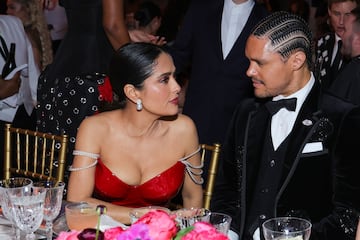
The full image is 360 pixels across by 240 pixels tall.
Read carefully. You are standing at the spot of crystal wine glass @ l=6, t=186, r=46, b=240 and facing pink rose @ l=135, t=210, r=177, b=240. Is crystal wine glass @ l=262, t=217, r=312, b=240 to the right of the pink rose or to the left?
left

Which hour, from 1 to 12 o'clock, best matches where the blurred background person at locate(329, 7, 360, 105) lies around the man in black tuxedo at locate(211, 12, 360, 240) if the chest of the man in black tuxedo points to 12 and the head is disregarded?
The blurred background person is roughly at 5 o'clock from the man in black tuxedo.

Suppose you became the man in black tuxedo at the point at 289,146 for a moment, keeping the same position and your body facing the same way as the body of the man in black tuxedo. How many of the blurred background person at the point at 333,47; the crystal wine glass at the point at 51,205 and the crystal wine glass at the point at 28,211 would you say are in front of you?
2

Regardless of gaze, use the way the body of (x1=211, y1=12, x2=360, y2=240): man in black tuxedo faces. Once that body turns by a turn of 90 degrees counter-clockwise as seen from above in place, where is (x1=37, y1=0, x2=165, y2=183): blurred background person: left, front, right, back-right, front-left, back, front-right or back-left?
back

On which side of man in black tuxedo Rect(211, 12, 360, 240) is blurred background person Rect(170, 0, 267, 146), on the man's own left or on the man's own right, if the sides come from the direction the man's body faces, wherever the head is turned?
on the man's own right

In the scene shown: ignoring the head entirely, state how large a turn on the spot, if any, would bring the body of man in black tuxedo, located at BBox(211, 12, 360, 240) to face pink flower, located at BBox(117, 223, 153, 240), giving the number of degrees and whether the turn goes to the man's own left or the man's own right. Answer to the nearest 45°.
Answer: approximately 45° to the man's own left

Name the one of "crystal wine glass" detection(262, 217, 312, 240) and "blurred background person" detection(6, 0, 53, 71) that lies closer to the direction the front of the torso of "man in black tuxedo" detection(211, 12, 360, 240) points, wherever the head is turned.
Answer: the crystal wine glass

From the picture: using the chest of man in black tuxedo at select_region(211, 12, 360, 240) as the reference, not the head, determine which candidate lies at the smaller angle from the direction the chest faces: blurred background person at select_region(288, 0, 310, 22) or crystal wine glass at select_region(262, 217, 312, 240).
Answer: the crystal wine glass

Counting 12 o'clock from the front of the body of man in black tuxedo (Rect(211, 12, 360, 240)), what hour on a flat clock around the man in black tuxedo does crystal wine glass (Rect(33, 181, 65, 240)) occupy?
The crystal wine glass is roughly at 12 o'clock from the man in black tuxedo.

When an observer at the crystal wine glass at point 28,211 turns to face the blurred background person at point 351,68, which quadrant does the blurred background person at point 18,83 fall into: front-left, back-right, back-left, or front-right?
front-left

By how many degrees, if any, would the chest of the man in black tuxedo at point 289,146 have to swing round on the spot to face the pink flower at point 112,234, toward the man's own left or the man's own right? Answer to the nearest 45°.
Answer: approximately 45° to the man's own left

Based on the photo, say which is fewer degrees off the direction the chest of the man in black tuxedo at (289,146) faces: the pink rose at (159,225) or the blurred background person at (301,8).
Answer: the pink rose

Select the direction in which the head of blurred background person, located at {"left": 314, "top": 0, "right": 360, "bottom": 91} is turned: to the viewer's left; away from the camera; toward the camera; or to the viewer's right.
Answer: toward the camera

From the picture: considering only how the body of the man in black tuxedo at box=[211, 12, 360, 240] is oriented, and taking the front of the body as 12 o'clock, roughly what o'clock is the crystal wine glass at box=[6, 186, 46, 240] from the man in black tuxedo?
The crystal wine glass is roughly at 12 o'clock from the man in black tuxedo.

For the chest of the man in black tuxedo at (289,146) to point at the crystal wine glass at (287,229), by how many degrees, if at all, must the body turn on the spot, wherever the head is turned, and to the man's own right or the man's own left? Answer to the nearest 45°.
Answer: approximately 45° to the man's own left

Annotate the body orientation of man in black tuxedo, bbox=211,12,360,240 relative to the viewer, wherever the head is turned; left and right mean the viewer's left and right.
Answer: facing the viewer and to the left of the viewer

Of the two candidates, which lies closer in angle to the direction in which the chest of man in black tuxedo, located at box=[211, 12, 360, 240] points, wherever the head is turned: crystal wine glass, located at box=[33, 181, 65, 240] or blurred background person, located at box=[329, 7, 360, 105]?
the crystal wine glass

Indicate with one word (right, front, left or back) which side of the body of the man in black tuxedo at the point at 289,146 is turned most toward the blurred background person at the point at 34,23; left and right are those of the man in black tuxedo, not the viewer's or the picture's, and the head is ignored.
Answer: right
